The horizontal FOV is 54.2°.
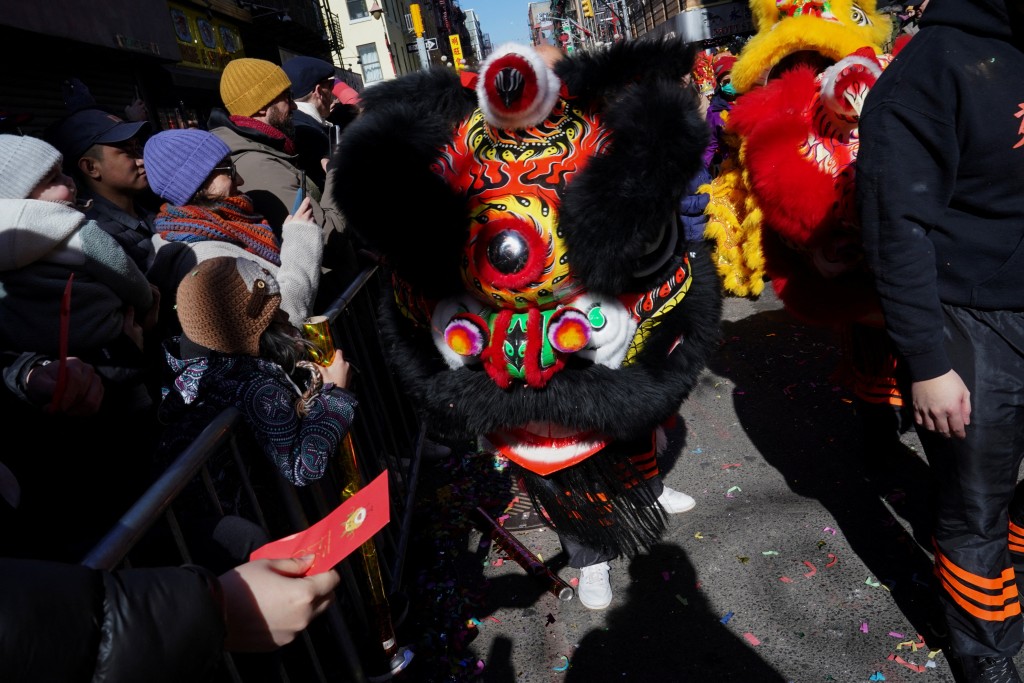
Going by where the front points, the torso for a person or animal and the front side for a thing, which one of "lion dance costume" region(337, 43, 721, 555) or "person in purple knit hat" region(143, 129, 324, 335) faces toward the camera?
the lion dance costume

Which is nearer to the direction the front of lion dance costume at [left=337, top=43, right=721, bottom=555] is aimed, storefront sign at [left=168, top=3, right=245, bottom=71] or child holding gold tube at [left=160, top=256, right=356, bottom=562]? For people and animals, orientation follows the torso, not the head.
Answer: the child holding gold tube

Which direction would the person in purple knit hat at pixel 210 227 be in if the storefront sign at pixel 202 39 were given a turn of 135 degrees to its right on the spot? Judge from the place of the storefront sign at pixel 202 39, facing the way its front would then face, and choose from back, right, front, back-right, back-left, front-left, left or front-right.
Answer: left

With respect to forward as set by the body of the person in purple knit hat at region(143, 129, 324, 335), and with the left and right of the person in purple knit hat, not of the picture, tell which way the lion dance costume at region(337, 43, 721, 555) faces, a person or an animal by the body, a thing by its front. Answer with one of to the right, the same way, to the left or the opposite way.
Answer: to the right

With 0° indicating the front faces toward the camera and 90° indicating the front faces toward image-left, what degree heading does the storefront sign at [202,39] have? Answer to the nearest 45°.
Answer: approximately 315°

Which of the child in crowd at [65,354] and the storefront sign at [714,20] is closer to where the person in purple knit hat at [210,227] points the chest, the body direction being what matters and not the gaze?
the storefront sign

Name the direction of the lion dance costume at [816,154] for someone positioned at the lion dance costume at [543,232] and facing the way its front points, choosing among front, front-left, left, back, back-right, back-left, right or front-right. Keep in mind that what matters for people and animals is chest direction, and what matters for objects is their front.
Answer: back-left

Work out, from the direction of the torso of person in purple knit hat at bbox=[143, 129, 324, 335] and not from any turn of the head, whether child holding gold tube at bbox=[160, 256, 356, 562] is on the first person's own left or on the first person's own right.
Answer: on the first person's own right

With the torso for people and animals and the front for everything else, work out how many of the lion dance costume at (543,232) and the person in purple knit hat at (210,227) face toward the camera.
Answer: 1

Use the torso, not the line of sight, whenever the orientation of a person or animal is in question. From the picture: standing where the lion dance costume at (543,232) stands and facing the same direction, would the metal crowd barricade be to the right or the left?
on its right

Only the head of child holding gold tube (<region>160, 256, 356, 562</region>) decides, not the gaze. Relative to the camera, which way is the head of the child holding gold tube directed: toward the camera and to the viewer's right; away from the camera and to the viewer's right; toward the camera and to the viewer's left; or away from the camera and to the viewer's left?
away from the camera and to the viewer's right

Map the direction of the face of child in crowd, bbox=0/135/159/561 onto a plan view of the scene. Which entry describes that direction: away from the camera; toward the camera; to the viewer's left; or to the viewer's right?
to the viewer's right

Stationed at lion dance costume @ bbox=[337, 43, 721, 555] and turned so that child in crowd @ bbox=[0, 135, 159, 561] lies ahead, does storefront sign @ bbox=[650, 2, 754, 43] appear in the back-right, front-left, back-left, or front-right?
back-right

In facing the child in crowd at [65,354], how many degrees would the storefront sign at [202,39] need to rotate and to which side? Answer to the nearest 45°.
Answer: approximately 45° to its right

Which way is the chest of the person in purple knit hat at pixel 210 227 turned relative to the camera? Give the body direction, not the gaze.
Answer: to the viewer's right

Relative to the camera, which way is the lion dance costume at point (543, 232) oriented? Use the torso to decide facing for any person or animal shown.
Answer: toward the camera

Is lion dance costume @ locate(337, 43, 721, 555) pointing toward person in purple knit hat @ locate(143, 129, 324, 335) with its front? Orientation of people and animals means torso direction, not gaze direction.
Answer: no

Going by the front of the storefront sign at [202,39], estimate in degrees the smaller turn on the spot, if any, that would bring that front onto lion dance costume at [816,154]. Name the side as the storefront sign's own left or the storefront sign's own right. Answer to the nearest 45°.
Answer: approximately 45° to the storefront sign's own right

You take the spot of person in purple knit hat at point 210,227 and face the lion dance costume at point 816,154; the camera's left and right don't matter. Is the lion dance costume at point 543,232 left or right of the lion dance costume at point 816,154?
right
